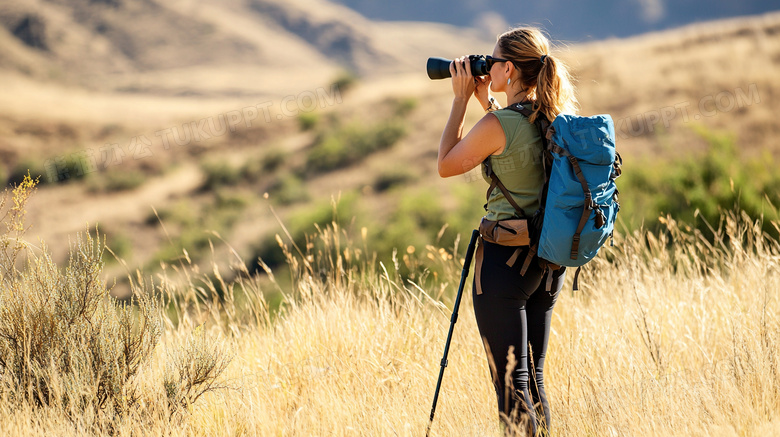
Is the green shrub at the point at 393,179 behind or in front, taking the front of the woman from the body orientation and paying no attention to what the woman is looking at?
in front

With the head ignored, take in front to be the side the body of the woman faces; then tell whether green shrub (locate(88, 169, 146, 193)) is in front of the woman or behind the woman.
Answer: in front

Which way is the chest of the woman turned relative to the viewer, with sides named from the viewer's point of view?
facing away from the viewer and to the left of the viewer

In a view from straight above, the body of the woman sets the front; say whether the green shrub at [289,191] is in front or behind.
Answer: in front

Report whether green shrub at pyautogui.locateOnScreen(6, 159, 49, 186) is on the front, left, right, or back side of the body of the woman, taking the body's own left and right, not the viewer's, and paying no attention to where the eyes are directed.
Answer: front

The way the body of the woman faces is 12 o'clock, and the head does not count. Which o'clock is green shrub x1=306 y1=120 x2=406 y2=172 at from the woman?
The green shrub is roughly at 1 o'clock from the woman.
